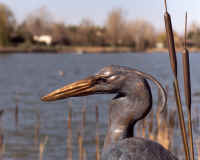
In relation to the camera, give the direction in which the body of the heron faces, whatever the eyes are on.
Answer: to the viewer's left
